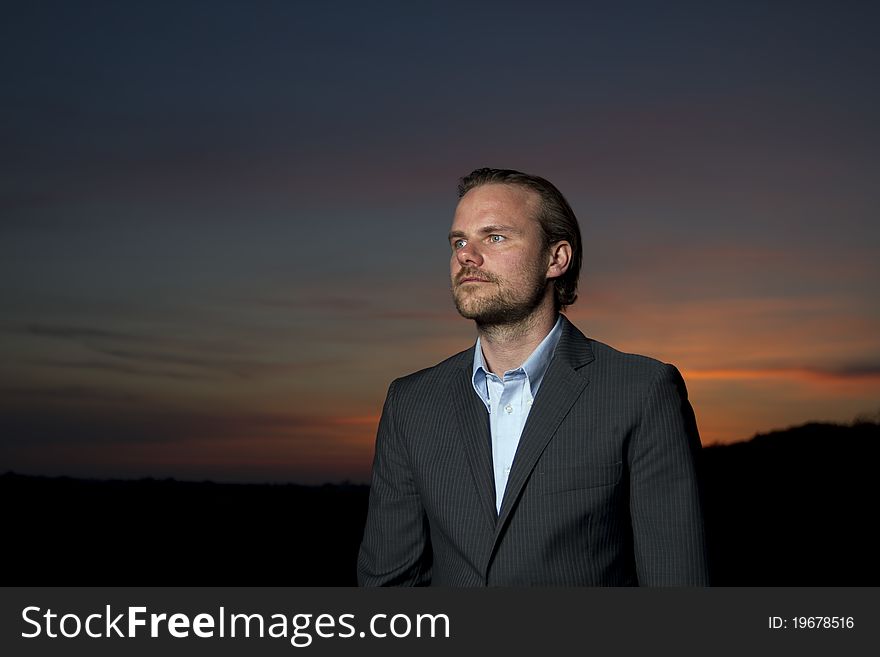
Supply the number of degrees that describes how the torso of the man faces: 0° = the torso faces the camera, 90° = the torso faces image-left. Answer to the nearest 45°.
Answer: approximately 45°
